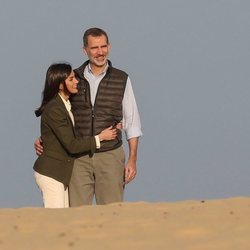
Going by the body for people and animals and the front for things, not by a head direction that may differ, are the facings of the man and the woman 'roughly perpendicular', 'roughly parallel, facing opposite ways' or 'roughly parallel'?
roughly perpendicular

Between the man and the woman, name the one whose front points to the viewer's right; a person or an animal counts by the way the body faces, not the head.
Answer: the woman

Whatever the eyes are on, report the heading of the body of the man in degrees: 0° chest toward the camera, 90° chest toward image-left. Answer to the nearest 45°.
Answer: approximately 0°

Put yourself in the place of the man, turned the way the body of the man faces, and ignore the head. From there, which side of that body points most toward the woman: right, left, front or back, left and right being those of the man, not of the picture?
right

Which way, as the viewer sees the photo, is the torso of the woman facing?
to the viewer's right

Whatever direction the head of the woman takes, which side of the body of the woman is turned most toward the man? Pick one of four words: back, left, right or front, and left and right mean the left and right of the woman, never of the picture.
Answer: front

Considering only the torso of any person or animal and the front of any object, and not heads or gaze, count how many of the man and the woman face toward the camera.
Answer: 1
